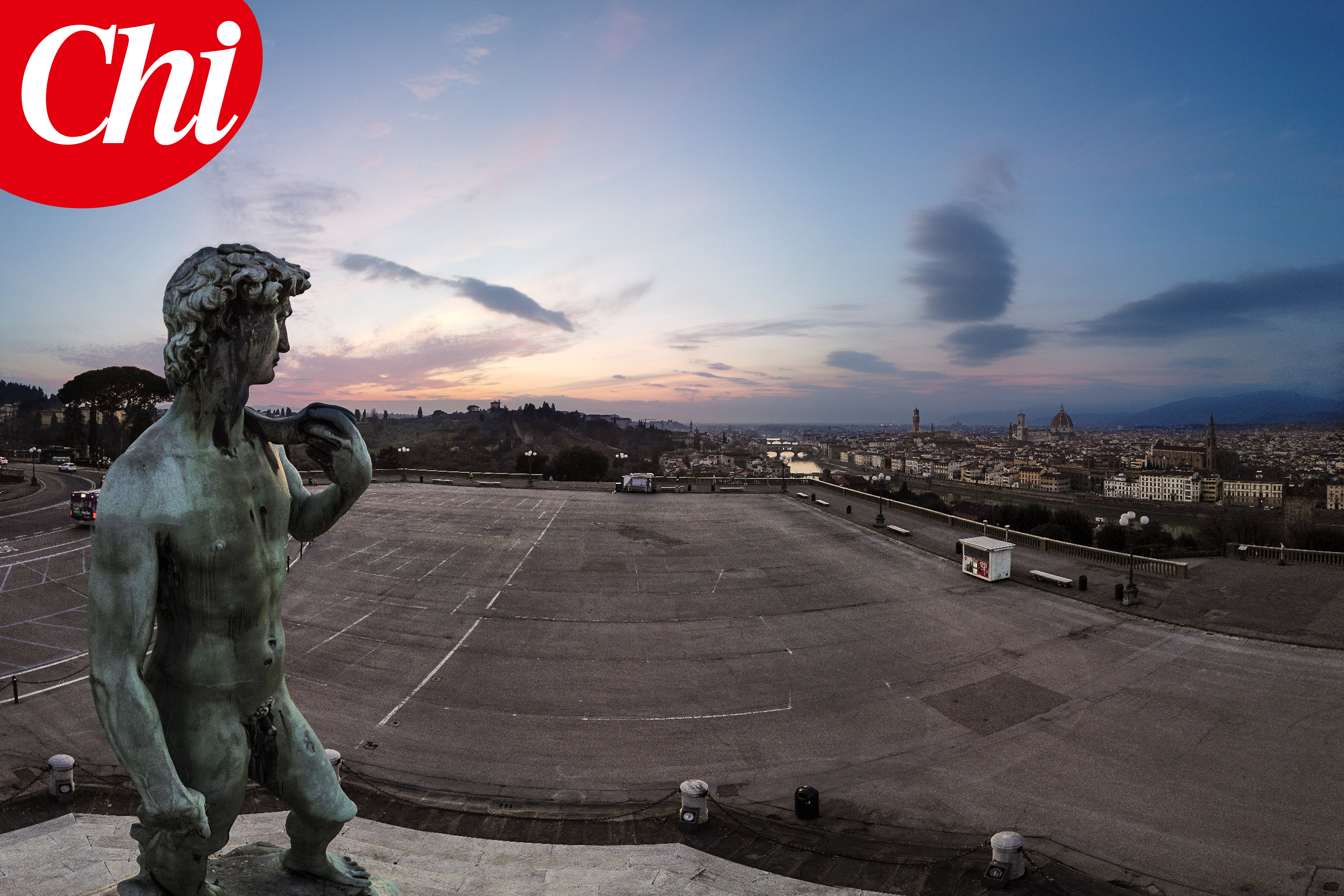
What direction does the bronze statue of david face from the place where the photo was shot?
facing the viewer and to the right of the viewer

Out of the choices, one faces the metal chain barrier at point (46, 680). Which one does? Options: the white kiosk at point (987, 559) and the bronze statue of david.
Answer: the white kiosk

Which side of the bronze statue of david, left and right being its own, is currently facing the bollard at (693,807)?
left

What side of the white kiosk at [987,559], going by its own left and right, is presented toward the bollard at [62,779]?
front

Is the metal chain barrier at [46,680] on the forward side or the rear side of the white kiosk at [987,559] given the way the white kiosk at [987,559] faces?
on the forward side

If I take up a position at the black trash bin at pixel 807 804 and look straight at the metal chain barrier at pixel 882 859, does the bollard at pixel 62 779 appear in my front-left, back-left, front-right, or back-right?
back-right

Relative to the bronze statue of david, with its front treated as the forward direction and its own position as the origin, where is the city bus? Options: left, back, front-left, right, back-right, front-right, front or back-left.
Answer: back-left

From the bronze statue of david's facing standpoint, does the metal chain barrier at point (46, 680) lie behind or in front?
behind

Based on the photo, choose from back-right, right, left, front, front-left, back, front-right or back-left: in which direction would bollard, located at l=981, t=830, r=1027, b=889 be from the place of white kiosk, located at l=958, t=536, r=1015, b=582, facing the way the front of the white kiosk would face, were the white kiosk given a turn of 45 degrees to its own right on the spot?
left

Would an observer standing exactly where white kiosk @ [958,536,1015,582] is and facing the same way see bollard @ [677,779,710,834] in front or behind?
in front

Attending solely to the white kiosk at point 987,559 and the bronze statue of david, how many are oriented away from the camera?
0

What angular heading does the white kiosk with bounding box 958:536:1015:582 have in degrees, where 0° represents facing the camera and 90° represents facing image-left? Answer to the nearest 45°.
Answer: approximately 45°

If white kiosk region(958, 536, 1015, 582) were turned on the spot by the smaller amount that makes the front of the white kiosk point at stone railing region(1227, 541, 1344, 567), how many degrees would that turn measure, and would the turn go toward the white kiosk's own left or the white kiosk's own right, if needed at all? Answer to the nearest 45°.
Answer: approximately 180°

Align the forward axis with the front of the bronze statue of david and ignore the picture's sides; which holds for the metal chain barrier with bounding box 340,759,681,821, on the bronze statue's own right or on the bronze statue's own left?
on the bronze statue's own left
